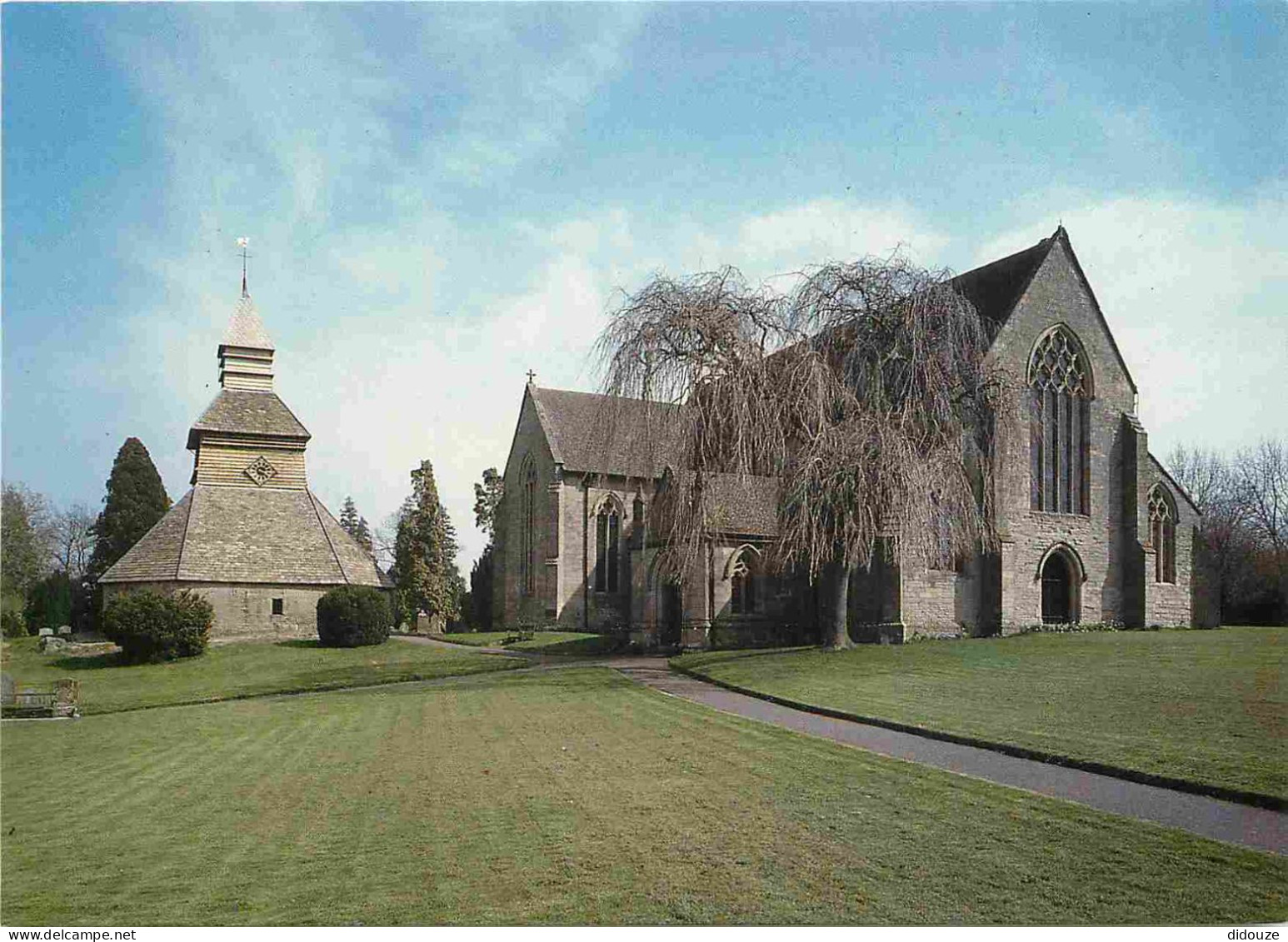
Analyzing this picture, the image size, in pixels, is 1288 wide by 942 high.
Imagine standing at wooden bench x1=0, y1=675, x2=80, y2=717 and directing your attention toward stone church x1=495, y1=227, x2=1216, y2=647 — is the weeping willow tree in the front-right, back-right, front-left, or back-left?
front-right

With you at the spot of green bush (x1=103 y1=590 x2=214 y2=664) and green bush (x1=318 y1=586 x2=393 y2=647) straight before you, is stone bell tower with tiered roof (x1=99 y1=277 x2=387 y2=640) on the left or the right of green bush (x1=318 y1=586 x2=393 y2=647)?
left

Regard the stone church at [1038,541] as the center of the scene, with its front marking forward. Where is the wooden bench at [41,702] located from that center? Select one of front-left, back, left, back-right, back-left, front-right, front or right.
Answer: right

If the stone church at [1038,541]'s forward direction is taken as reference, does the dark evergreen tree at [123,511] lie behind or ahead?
behind

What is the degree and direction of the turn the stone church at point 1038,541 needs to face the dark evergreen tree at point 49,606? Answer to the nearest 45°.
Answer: approximately 135° to its right

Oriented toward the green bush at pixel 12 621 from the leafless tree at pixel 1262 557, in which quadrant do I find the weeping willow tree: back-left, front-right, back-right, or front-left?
front-left

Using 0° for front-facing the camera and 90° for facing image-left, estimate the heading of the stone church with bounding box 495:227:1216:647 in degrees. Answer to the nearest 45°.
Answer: approximately 315°

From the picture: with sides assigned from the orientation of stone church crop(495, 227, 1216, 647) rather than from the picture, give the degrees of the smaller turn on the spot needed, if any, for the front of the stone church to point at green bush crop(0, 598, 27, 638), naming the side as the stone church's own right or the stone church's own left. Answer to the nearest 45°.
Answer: approximately 135° to the stone church's own right

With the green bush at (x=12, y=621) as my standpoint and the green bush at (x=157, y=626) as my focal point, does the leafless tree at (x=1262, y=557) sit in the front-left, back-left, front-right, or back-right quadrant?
front-left
